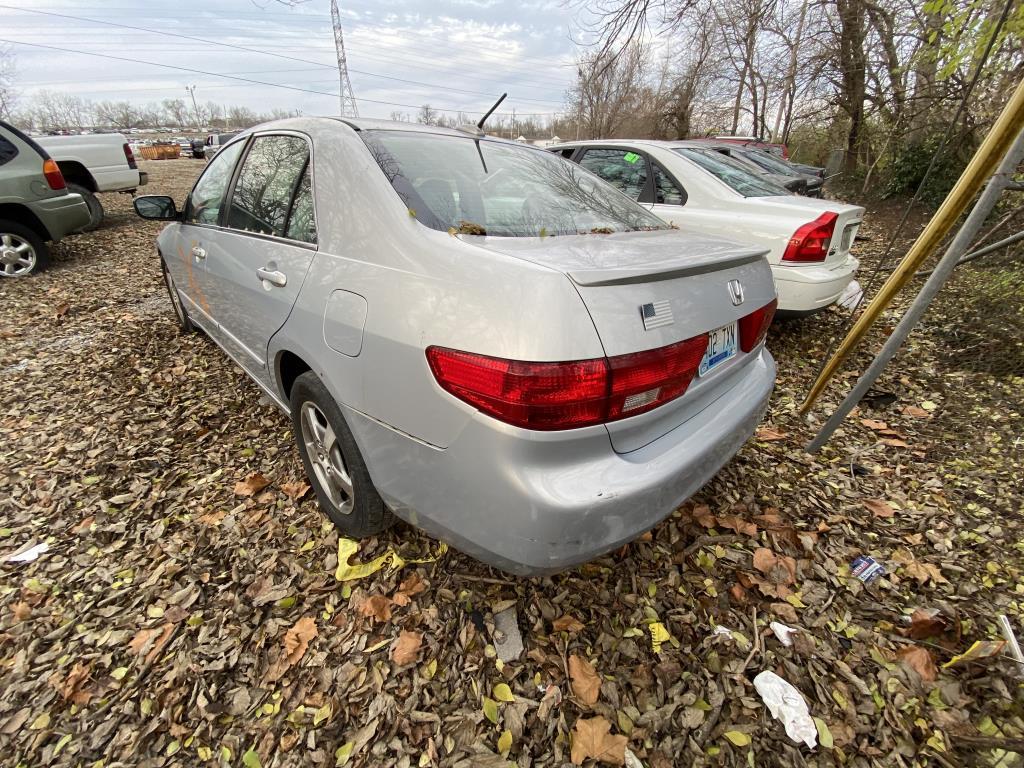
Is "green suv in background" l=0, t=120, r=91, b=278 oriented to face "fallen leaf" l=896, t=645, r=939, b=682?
no

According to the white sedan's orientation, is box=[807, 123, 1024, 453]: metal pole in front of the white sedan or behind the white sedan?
behind

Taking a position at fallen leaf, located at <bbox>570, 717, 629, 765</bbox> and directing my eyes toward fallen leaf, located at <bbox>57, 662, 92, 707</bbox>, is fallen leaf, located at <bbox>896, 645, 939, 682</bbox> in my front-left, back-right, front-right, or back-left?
back-right

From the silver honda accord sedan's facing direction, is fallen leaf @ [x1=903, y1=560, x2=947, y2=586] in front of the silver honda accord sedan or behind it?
behind

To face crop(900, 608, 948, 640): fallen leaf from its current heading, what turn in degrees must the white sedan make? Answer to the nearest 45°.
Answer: approximately 135° to its left

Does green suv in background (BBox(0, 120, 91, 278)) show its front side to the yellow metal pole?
no

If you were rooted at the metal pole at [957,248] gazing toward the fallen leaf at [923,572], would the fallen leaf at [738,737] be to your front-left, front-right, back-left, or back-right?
front-right

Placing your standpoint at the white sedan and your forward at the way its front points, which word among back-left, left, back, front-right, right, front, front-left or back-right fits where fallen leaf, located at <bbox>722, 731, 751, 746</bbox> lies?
back-left

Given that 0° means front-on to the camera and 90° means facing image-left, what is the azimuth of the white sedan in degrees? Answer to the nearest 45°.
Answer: approximately 135°
